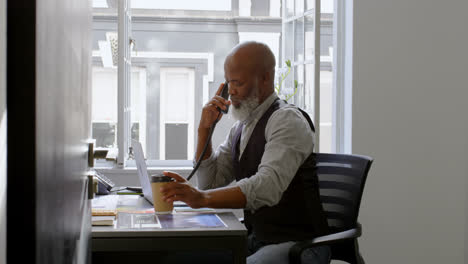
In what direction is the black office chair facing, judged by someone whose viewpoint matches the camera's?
facing the viewer and to the left of the viewer

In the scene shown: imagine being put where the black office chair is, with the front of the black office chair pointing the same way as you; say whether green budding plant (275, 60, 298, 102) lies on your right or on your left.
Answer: on your right

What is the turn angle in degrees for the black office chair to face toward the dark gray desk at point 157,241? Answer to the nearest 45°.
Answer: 0° — it already faces it

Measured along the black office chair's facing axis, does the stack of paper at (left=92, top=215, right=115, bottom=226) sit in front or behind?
in front
